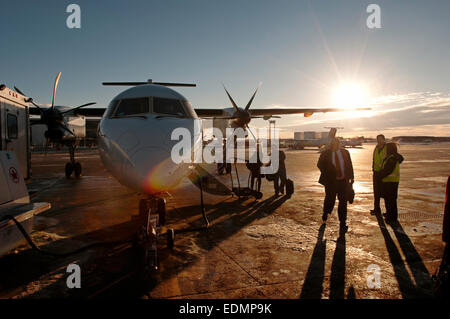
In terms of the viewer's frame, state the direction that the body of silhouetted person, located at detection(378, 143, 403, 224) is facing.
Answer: to the viewer's left

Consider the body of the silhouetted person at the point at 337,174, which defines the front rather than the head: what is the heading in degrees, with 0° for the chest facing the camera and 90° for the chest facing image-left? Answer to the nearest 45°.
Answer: approximately 0°

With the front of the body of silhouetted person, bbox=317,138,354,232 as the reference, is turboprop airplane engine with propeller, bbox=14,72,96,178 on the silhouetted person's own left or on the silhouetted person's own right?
on the silhouetted person's own right

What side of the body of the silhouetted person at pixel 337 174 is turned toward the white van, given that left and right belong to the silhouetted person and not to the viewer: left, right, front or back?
right

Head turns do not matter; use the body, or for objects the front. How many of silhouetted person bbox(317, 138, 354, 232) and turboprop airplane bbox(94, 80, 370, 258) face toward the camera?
2
